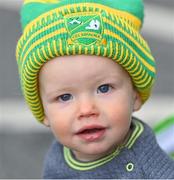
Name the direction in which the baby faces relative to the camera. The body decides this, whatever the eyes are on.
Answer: toward the camera

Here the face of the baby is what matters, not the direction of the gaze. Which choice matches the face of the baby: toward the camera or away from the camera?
toward the camera
